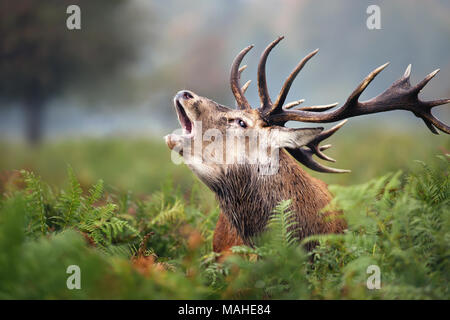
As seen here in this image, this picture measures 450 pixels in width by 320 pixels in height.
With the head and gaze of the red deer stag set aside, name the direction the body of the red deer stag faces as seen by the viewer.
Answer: to the viewer's left

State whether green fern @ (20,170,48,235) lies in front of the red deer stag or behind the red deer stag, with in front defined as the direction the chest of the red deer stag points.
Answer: in front
